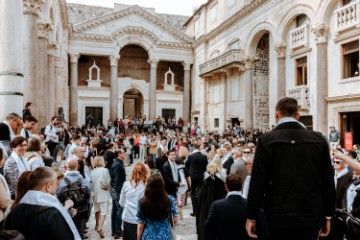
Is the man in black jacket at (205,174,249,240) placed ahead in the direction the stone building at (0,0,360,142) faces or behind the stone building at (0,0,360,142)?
ahead

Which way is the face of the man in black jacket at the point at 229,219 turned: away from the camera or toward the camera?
away from the camera

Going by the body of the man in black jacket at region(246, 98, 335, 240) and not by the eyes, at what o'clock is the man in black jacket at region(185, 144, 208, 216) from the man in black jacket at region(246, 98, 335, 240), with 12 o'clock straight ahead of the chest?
the man in black jacket at region(185, 144, 208, 216) is roughly at 11 o'clock from the man in black jacket at region(246, 98, 335, 240).

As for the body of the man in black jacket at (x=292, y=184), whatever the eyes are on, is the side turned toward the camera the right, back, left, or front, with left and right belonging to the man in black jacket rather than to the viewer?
back

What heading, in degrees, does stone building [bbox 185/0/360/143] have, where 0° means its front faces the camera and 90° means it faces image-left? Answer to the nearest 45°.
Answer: approximately 45°

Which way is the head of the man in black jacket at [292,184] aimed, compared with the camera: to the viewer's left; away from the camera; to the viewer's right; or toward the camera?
away from the camera

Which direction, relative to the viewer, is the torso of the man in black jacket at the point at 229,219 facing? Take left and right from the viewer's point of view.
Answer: facing away from the viewer

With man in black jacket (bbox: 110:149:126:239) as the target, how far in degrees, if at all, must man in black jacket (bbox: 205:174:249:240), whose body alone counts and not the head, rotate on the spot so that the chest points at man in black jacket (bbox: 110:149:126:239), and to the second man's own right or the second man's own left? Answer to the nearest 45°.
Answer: approximately 45° to the second man's own left

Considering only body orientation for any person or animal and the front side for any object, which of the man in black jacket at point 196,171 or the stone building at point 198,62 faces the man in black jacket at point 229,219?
the stone building

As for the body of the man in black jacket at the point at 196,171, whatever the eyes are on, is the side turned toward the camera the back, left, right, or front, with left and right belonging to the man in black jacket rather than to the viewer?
back

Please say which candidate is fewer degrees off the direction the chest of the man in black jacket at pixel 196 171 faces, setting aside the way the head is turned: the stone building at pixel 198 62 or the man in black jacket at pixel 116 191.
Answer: the stone building

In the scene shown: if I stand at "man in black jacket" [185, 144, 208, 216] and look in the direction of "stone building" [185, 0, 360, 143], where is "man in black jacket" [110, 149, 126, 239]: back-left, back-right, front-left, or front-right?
back-left

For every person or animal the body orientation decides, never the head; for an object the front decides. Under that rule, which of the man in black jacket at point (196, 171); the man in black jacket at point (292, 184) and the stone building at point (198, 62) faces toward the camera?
the stone building
